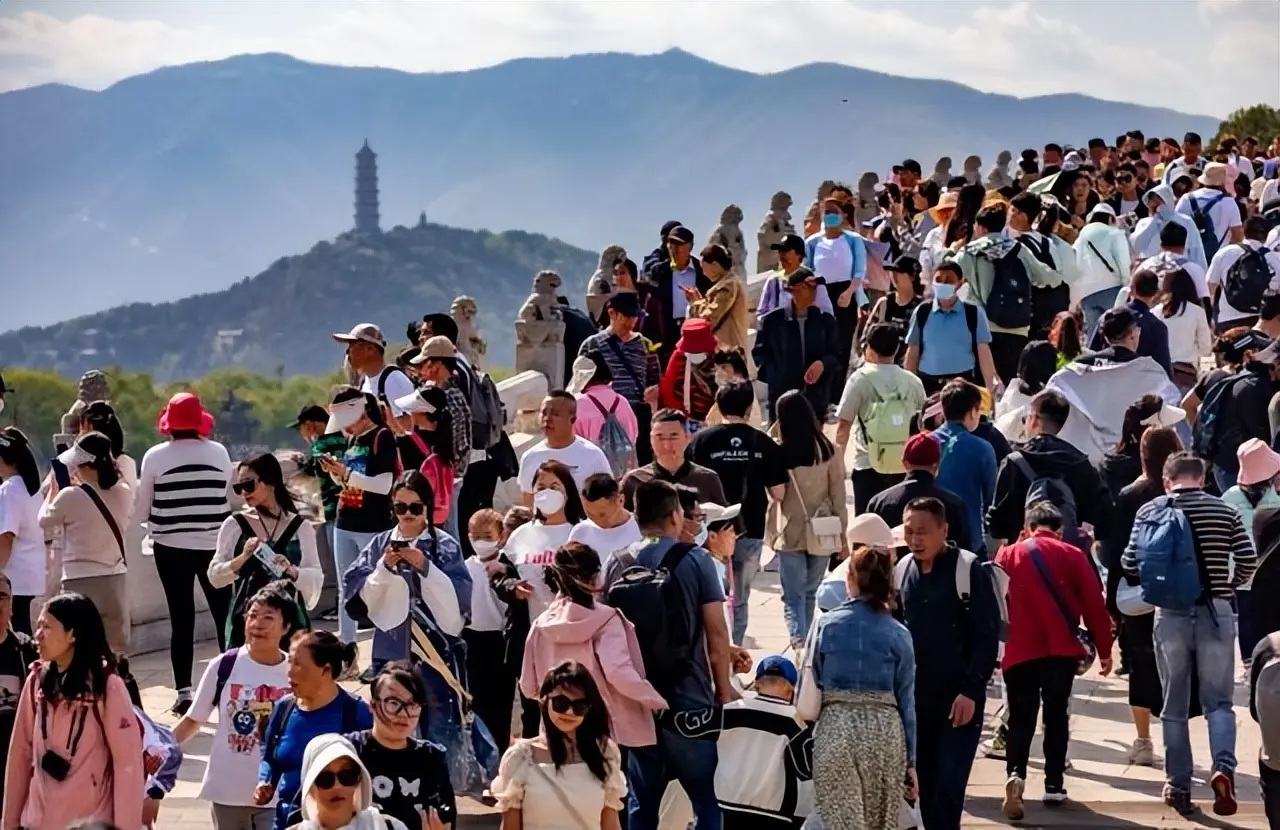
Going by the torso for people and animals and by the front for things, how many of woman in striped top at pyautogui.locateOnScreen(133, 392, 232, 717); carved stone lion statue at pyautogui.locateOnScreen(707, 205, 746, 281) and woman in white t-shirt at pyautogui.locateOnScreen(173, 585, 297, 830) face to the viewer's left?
1

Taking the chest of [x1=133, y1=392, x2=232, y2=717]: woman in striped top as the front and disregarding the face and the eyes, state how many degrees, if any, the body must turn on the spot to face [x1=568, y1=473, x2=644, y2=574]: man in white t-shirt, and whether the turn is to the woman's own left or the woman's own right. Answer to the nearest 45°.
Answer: approximately 135° to the woman's own right

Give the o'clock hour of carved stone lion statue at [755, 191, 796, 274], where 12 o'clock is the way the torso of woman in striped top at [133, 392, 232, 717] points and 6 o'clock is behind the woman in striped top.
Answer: The carved stone lion statue is roughly at 1 o'clock from the woman in striped top.

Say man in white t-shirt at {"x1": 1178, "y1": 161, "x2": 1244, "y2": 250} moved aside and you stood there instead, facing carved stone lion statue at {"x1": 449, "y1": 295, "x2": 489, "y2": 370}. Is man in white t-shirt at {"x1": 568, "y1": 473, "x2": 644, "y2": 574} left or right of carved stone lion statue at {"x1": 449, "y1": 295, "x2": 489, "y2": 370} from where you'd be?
left

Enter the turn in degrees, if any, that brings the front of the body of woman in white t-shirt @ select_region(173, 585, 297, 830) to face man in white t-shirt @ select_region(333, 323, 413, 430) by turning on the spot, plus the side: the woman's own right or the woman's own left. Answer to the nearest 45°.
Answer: approximately 180°

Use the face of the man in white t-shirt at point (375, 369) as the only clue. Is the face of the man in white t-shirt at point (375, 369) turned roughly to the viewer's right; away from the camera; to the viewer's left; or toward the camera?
to the viewer's left

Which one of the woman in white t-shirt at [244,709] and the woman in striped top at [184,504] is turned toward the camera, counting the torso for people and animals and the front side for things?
the woman in white t-shirt

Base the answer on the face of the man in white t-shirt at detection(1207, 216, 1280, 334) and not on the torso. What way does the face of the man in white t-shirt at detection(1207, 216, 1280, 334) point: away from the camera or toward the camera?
away from the camera

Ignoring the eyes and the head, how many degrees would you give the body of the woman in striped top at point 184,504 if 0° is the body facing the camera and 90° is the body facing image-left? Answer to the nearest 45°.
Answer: approximately 180°

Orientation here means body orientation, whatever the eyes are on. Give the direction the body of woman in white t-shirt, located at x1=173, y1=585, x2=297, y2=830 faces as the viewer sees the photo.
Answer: toward the camera

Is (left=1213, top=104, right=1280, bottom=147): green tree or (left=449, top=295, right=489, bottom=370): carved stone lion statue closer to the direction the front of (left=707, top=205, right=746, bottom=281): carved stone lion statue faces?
the carved stone lion statue

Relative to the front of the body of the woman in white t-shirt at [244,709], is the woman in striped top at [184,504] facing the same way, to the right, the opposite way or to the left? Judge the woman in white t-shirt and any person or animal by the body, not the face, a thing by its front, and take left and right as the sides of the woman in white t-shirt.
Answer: the opposite way
